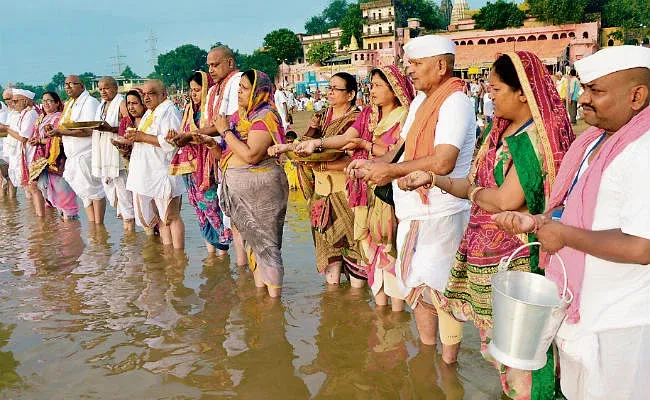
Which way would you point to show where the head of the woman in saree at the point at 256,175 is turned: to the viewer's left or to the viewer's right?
to the viewer's left

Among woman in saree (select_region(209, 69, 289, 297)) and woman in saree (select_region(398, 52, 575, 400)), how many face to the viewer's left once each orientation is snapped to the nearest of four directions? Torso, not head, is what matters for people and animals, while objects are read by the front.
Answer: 2

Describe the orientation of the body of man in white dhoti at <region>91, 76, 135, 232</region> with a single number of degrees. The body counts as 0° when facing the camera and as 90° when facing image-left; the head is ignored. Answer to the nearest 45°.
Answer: approximately 45°

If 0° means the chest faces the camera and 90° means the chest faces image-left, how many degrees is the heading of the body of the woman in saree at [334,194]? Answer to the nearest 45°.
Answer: approximately 45°

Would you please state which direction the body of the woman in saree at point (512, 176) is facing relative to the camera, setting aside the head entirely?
to the viewer's left

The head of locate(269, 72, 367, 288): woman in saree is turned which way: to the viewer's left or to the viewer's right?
to the viewer's left

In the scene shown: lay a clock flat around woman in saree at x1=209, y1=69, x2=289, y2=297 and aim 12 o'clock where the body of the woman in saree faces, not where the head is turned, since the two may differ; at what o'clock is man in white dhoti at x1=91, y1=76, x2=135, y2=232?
The man in white dhoti is roughly at 2 o'clock from the woman in saree.

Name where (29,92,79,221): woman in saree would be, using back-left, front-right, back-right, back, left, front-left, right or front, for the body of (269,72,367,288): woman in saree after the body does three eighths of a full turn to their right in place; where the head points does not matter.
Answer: front-left
